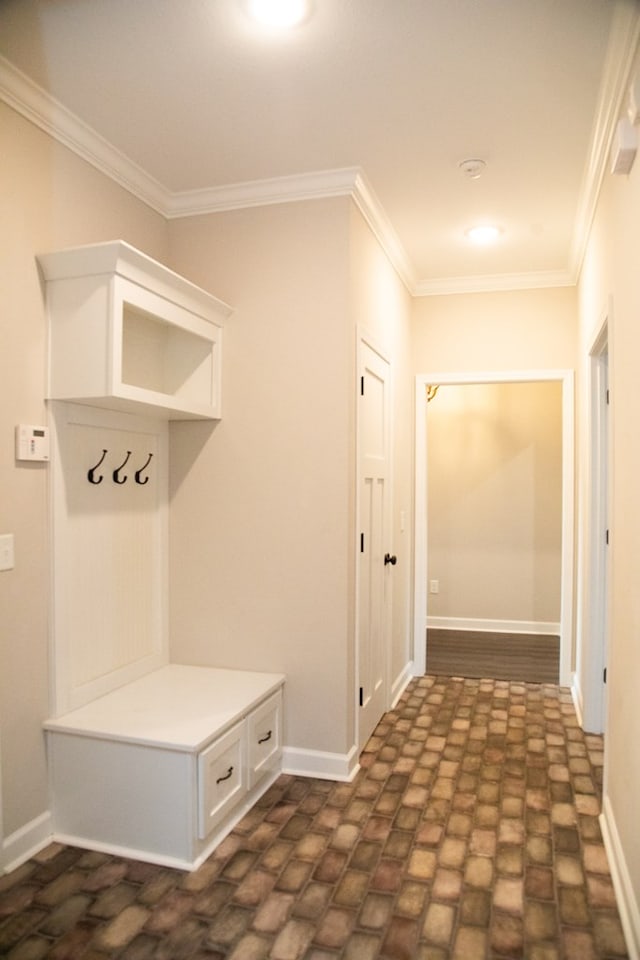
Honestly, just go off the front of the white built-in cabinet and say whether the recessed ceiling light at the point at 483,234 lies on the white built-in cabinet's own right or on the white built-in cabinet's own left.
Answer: on the white built-in cabinet's own left

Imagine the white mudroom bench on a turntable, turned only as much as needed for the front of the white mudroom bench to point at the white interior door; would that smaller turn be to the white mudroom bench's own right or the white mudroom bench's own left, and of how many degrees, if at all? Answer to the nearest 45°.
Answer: approximately 90° to the white mudroom bench's own left

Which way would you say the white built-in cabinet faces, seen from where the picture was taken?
facing the viewer and to the right of the viewer

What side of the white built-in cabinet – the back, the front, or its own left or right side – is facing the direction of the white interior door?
left
